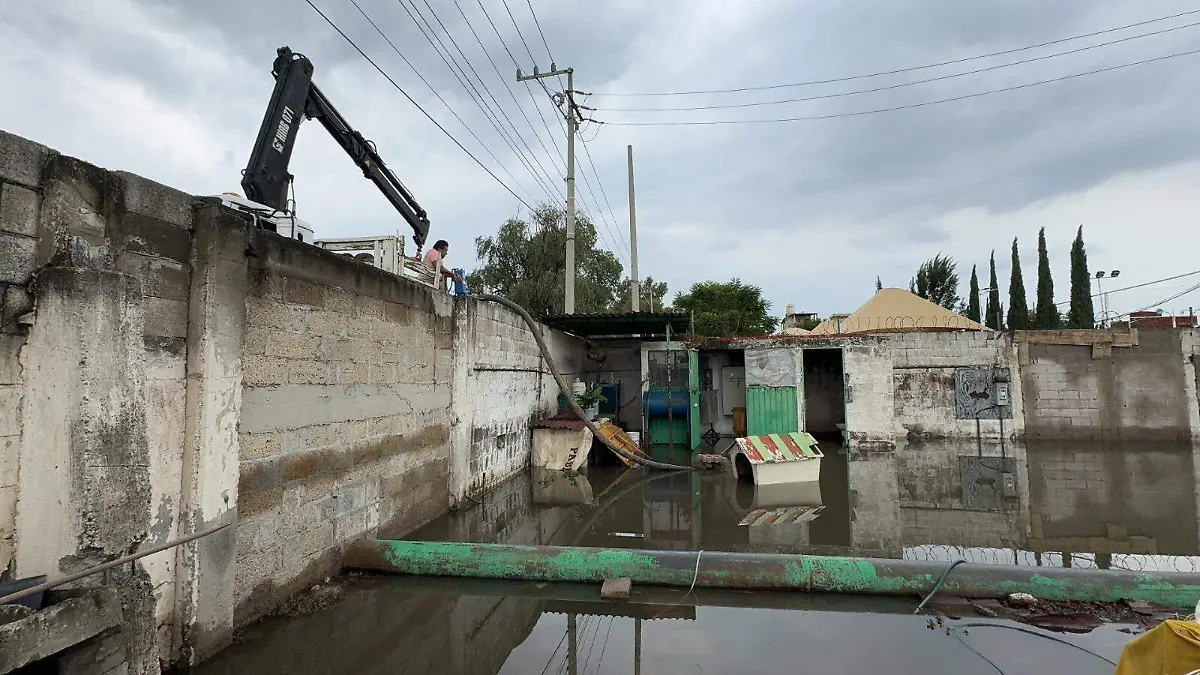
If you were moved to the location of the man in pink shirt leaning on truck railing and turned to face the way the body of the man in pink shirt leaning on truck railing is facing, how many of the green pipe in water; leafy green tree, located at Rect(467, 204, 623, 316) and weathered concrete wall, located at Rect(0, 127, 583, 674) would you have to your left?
1

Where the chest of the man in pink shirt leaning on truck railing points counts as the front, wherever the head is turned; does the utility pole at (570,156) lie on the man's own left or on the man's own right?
on the man's own left

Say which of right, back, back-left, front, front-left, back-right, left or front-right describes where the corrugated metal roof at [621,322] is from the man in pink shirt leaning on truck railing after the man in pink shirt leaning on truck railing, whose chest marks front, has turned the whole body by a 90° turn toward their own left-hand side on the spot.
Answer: front-right

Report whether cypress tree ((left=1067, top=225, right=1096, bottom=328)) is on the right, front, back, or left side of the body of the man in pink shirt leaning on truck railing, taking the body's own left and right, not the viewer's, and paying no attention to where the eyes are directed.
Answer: front

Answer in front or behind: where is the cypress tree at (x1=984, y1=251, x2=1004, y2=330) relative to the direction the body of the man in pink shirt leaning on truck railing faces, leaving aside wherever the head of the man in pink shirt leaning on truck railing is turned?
in front

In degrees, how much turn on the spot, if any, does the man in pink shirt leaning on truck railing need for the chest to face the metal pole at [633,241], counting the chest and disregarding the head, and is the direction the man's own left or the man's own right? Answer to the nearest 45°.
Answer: approximately 45° to the man's own left

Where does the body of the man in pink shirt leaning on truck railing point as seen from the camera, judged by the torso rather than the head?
to the viewer's right

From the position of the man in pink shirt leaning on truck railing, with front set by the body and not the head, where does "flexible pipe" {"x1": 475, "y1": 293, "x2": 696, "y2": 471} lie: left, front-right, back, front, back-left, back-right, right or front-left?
front-left

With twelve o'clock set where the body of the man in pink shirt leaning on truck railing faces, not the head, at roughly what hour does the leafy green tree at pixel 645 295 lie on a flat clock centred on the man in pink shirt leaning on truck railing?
The leafy green tree is roughly at 10 o'clock from the man in pink shirt leaning on truck railing.

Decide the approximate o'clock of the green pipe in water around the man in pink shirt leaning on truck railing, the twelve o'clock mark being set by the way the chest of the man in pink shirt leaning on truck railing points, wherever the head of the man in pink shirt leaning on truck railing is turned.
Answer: The green pipe in water is roughly at 2 o'clock from the man in pink shirt leaning on truck railing.

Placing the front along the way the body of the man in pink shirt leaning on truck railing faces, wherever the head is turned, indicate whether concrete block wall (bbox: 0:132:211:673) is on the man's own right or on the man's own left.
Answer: on the man's own right

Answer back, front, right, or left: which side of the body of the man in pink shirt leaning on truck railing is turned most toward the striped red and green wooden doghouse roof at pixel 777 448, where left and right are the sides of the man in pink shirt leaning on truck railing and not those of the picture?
front
